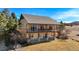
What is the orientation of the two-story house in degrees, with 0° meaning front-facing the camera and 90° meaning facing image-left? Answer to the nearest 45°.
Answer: approximately 315°
